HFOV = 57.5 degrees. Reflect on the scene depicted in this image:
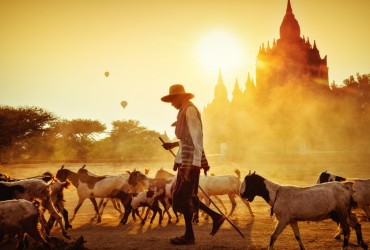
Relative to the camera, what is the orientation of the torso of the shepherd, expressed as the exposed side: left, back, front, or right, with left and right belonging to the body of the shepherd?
left

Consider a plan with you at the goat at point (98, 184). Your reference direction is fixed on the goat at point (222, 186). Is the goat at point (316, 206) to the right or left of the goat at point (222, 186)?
right

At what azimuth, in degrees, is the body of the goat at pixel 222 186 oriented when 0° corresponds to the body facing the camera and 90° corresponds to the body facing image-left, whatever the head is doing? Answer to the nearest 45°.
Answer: approximately 90°

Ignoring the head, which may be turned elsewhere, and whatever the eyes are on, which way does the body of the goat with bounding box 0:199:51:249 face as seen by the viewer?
to the viewer's left

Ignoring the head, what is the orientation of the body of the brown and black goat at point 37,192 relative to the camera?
to the viewer's left

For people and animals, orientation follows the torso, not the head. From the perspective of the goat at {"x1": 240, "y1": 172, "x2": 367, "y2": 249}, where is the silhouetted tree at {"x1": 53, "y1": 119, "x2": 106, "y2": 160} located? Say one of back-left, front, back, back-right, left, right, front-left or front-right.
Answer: front-right

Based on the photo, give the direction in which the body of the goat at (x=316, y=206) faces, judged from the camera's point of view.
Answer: to the viewer's left

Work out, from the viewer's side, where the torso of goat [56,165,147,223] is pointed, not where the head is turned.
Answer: to the viewer's left

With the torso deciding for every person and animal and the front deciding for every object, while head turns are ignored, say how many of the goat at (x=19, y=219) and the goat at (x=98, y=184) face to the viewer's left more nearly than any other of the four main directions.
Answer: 2
